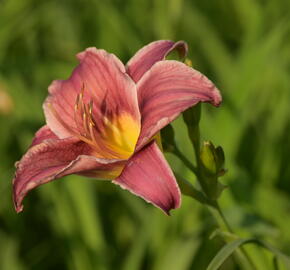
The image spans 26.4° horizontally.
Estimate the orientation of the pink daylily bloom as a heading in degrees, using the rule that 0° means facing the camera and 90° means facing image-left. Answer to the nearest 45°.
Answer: approximately 45°
